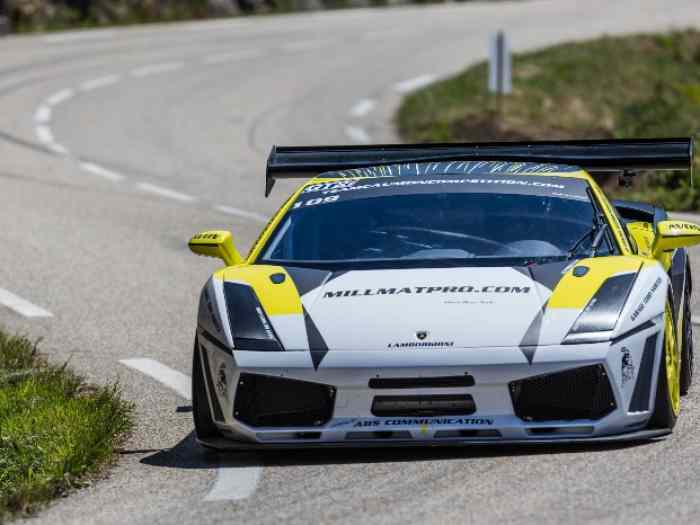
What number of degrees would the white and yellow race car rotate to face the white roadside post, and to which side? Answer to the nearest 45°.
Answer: approximately 180°

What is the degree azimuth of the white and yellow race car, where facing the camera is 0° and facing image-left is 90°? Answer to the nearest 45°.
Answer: approximately 0°
